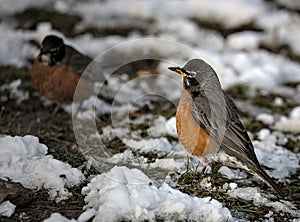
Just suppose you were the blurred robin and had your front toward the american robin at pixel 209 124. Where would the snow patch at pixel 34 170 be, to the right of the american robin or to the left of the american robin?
right

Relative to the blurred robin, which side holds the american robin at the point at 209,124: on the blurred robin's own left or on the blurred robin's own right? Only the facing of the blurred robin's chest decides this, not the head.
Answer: on the blurred robin's own left

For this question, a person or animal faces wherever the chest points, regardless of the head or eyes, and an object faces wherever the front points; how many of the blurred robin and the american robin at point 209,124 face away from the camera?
0

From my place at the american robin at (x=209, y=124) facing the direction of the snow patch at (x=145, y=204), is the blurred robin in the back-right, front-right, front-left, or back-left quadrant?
back-right

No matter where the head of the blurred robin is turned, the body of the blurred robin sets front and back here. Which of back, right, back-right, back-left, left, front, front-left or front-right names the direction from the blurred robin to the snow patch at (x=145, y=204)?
front-left

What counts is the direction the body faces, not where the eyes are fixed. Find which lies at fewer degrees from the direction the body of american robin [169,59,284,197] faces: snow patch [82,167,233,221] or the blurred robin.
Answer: the blurred robin

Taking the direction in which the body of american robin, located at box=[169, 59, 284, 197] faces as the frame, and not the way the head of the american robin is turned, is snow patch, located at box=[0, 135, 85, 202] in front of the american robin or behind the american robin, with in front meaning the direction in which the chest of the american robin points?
in front

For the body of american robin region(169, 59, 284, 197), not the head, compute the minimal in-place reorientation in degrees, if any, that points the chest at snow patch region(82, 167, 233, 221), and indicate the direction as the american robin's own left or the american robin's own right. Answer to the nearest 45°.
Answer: approximately 90° to the american robin's own left

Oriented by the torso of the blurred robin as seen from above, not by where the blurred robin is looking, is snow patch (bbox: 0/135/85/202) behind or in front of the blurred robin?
in front

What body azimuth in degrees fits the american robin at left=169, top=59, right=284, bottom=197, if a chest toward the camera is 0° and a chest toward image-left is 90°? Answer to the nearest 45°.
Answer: approximately 90°

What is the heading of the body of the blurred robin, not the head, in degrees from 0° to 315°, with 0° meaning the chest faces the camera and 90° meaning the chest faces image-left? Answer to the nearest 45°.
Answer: approximately 45°

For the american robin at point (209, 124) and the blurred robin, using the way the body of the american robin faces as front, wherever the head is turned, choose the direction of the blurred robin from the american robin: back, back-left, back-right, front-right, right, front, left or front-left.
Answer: front-right
